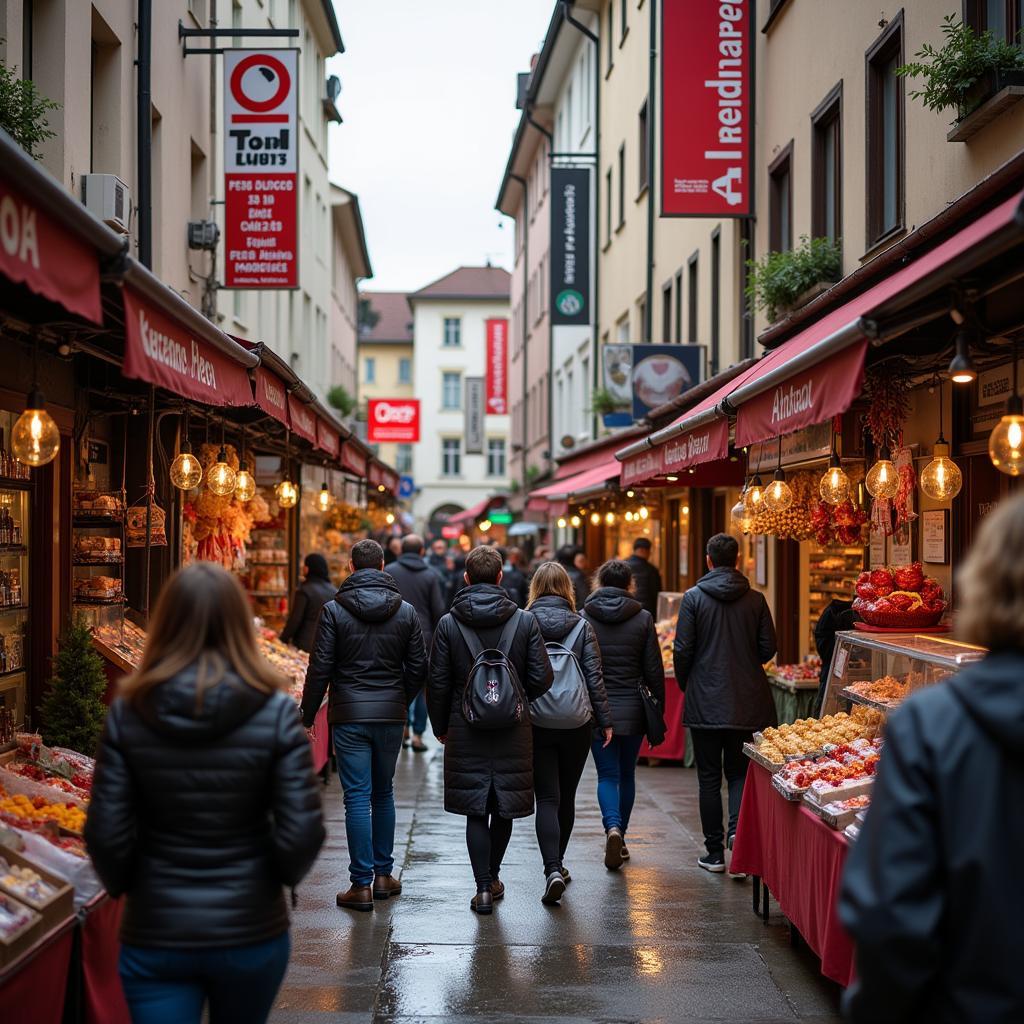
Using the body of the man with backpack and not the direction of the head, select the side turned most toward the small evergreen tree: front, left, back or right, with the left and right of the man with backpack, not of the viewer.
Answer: left

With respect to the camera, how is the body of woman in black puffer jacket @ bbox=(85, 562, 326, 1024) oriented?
away from the camera

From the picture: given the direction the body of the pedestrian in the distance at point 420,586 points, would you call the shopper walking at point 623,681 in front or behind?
behind

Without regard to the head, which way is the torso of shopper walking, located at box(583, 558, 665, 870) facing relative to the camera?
away from the camera

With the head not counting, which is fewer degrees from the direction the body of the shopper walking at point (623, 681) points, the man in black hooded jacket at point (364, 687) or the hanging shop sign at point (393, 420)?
the hanging shop sign

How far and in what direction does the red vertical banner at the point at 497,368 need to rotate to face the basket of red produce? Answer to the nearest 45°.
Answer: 0° — it already faces it

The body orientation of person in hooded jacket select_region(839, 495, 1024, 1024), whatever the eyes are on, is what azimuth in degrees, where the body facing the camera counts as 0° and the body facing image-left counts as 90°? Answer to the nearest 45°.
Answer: approximately 180°

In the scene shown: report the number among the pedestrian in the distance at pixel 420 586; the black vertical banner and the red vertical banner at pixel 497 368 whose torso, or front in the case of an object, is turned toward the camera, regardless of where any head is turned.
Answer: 2

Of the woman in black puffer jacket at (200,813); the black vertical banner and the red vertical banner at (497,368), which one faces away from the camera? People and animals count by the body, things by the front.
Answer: the woman in black puffer jacket

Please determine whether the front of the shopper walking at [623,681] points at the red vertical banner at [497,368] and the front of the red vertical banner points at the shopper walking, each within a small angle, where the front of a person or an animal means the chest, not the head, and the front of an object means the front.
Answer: yes

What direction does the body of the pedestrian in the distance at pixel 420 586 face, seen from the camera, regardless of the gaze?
away from the camera

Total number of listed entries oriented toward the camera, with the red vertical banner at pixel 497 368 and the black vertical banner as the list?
2

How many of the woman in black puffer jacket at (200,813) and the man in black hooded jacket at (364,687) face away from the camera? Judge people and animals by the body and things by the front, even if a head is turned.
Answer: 2

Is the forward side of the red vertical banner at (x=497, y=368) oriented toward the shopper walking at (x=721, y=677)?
yes

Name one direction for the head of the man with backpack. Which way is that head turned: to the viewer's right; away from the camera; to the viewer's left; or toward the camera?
away from the camera

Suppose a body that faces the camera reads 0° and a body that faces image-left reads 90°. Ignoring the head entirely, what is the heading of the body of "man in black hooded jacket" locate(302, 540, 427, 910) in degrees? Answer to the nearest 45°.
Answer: approximately 180°
